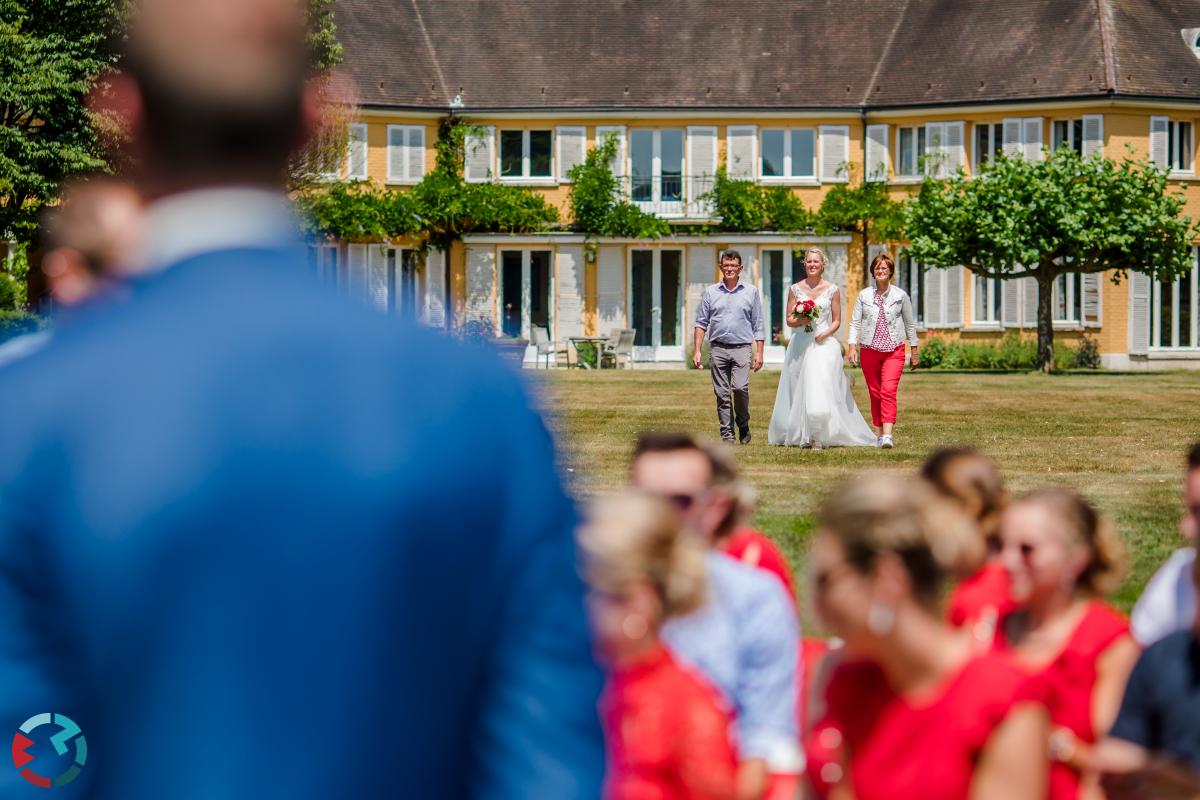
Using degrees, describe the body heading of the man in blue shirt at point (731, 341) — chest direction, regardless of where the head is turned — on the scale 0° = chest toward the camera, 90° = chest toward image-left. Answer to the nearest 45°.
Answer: approximately 0°

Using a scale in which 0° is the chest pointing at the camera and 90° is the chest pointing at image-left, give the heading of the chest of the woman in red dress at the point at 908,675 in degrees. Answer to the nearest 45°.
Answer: approximately 45°

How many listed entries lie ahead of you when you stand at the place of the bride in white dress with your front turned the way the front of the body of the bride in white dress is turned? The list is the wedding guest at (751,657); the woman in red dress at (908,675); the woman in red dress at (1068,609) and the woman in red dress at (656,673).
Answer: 4

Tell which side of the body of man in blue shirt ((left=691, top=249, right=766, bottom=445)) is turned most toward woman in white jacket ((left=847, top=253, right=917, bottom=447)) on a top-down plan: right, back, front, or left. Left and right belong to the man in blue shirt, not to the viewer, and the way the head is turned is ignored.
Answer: left

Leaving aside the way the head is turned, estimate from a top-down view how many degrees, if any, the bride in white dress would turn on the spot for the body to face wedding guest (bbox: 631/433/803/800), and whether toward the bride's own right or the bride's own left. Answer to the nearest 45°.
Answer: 0° — they already face them

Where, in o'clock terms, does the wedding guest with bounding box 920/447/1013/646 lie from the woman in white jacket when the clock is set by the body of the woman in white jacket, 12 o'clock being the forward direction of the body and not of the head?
The wedding guest is roughly at 12 o'clock from the woman in white jacket.

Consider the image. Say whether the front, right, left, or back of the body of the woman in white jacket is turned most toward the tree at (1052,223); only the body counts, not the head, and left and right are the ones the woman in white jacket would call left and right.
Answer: back

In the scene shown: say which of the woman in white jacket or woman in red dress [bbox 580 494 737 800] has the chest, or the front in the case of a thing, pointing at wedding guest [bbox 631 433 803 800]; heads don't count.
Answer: the woman in white jacket
